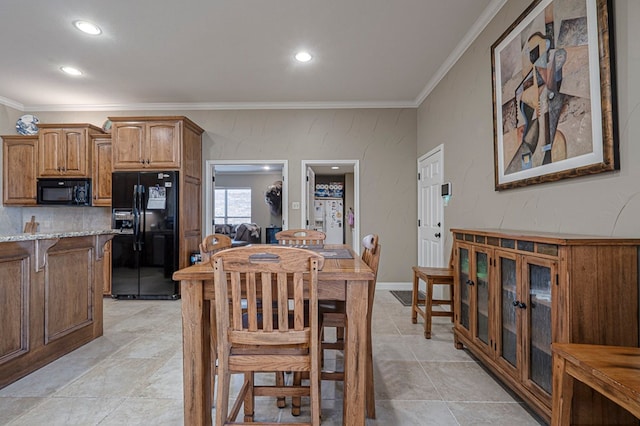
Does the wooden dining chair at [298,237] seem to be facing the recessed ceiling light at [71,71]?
no

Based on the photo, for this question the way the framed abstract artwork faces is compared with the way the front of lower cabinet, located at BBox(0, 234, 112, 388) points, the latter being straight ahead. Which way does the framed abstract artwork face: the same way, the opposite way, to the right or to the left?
the opposite way

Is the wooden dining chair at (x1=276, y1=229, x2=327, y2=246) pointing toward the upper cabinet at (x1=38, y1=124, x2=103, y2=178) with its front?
no

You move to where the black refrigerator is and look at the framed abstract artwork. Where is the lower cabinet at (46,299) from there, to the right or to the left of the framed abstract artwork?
right

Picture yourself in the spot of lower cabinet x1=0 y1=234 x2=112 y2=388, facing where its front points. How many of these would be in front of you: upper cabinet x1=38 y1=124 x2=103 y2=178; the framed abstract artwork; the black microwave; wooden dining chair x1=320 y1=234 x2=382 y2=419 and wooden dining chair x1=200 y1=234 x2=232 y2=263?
3

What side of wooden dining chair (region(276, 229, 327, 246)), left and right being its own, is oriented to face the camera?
front

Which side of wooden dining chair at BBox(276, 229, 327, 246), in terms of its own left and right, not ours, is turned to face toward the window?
back

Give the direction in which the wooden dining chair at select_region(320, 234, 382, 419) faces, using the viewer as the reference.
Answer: facing to the left of the viewer

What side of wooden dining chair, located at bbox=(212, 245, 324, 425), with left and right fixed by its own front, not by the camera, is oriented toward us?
back

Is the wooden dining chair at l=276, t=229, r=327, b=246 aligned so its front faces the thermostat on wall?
no

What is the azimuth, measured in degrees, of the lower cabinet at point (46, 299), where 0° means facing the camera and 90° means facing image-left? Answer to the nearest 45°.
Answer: approximately 315°

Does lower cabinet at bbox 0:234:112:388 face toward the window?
no

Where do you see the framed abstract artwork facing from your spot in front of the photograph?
facing the viewer and to the left of the viewer

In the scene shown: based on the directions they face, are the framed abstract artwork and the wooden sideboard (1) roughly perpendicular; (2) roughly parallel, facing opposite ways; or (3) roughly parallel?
roughly parallel
